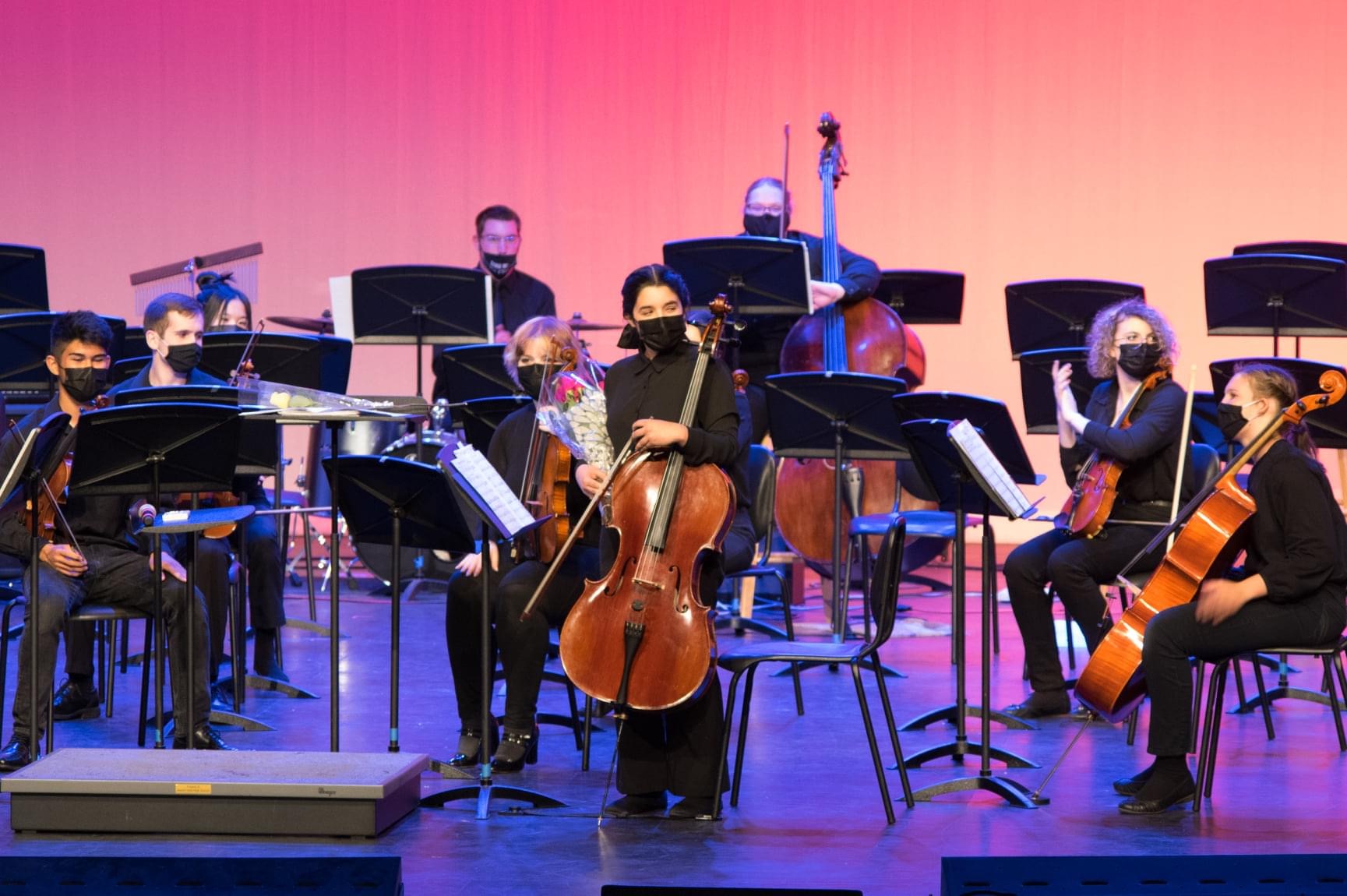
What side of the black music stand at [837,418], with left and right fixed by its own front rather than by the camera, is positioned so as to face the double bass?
front

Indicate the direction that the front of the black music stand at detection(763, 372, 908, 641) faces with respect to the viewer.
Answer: facing away from the viewer

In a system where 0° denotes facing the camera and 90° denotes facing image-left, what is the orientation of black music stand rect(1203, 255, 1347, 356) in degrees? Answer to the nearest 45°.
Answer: approximately 180°

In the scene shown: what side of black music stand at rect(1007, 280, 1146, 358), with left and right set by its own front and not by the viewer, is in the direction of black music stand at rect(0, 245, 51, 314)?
left

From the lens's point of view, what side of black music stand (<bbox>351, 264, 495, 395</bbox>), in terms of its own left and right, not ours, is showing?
back

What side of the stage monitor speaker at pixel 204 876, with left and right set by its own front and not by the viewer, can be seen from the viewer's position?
back

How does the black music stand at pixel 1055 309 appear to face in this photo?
away from the camera

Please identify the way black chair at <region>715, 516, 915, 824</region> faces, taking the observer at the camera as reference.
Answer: facing to the left of the viewer

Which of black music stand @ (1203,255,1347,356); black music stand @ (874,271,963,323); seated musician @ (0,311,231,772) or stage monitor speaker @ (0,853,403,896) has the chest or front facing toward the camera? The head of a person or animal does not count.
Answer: the seated musician

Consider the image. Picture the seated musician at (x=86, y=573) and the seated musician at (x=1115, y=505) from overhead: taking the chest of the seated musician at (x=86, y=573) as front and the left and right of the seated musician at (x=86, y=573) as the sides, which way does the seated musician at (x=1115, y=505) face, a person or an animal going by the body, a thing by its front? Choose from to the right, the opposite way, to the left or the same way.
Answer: to the right

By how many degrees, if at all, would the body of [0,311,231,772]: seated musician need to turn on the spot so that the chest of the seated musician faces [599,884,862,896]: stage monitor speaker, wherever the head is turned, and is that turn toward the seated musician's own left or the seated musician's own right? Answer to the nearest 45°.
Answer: approximately 45° to the seated musician's own left

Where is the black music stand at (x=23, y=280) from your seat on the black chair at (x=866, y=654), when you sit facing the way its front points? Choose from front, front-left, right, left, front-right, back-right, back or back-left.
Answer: front-right

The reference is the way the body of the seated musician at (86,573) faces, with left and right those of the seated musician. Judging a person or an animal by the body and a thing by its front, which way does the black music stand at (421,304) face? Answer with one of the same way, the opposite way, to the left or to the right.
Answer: the opposite way

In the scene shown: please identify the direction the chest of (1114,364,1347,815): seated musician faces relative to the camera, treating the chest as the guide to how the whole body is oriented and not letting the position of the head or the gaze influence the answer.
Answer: to the viewer's left

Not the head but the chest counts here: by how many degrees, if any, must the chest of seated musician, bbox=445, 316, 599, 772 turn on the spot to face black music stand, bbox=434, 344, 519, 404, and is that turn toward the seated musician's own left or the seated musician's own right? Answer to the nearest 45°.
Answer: approximately 135° to the seated musician's own right

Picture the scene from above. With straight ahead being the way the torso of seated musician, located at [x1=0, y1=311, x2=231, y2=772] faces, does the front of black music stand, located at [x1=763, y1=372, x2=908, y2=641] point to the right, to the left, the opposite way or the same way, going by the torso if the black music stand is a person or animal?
the opposite way
